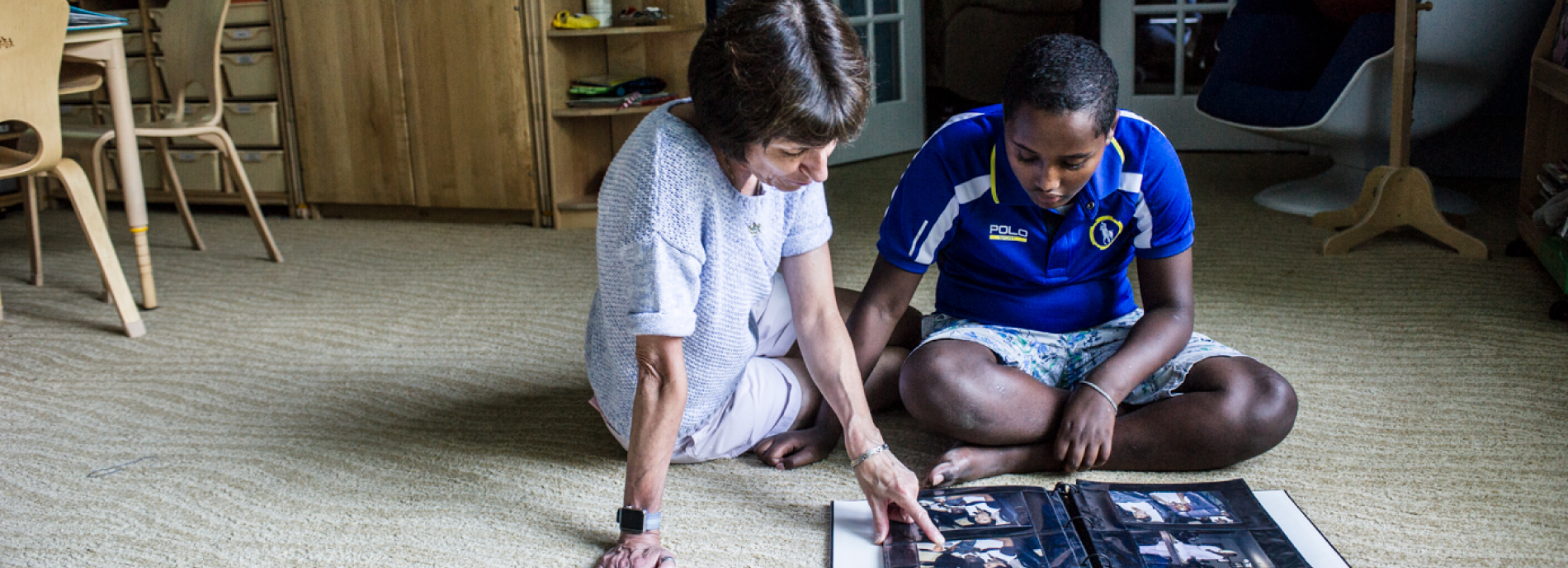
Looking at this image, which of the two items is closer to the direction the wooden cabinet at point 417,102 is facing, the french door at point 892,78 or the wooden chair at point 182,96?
the wooden chair

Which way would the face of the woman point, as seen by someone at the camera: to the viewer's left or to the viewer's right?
to the viewer's right

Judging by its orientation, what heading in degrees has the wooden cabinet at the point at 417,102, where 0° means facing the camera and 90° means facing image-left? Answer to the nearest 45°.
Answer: approximately 0°

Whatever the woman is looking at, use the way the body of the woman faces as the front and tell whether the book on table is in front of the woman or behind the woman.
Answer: behind

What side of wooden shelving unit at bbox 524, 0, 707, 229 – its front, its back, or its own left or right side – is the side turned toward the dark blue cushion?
left

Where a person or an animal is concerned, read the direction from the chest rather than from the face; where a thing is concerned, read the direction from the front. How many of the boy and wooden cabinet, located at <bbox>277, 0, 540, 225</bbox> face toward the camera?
2
